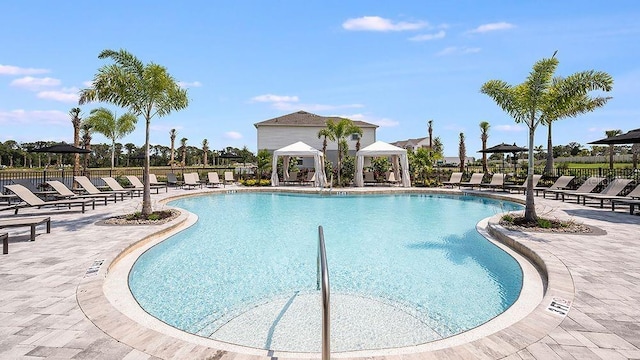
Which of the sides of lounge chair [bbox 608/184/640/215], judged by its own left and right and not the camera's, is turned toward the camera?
left

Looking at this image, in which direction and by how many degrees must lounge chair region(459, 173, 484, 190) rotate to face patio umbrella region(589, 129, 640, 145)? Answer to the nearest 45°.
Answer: approximately 90° to its left

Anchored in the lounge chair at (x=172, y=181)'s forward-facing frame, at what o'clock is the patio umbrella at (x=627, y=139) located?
The patio umbrella is roughly at 12 o'clock from the lounge chair.

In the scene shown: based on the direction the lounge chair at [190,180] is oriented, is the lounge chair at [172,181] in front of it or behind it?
behind

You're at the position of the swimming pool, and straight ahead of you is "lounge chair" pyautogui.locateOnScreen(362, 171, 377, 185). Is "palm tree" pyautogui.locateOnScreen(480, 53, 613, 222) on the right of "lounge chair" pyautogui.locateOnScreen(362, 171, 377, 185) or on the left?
right

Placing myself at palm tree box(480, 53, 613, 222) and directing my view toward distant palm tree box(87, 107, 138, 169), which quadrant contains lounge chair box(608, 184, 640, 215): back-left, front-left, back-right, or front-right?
back-right

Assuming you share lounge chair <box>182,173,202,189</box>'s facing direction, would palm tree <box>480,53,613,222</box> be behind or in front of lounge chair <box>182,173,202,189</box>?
in front

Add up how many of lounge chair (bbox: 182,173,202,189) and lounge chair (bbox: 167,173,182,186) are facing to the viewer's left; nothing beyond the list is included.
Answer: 0

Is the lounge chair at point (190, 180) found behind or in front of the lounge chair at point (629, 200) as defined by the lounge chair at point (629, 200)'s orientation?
in front

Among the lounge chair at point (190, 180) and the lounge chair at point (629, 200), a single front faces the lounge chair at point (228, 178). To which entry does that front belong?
the lounge chair at point (629, 200)

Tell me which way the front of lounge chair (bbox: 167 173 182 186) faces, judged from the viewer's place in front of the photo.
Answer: facing the viewer and to the right of the viewer

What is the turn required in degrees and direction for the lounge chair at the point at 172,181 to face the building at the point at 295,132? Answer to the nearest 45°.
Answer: approximately 90° to its left
